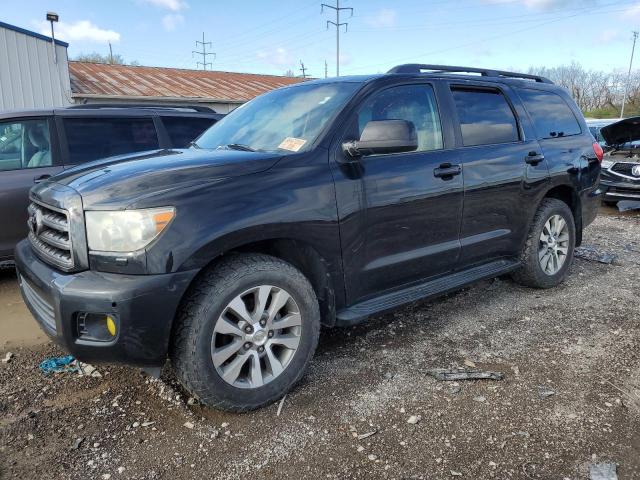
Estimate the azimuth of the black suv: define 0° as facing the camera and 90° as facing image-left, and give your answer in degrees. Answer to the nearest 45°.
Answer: approximately 45°

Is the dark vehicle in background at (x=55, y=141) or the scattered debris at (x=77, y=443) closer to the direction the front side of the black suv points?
the scattered debris

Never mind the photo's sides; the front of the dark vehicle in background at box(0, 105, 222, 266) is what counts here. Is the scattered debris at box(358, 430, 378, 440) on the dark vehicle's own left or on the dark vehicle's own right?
on the dark vehicle's own left

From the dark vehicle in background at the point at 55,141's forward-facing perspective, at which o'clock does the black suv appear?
The black suv is roughly at 8 o'clock from the dark vehicle in background.

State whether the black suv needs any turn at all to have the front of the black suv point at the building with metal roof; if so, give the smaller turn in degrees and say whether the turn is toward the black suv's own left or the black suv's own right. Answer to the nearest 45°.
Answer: approximately 135° to the black suv's own right

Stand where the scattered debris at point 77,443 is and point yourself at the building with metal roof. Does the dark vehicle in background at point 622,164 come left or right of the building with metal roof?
right

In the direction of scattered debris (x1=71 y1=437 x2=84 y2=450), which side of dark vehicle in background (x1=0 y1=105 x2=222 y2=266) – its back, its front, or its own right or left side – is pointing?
left

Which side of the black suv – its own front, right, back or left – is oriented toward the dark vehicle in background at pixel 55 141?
right

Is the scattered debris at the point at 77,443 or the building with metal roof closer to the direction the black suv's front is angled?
the scattered debris

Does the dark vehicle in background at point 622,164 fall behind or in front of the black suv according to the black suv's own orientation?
behind

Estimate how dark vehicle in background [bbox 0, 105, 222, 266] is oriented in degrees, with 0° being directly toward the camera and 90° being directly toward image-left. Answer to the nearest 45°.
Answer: approximately 90°

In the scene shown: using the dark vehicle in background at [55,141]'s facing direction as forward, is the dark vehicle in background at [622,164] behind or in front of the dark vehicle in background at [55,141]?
behind

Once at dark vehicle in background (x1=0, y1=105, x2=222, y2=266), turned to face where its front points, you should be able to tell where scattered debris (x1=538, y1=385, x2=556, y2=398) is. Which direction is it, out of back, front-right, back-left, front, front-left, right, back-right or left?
back-left
